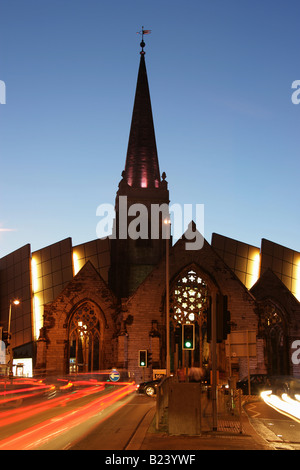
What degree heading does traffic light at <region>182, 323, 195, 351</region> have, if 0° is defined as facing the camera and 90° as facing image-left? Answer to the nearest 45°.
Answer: approximately 0°

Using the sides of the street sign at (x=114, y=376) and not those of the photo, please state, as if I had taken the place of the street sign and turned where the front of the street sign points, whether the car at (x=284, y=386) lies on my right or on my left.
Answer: on my left

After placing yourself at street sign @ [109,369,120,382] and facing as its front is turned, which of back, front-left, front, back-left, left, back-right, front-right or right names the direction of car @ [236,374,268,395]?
front-left

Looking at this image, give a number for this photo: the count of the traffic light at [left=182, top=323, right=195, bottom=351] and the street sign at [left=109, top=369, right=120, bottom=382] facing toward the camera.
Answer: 2
